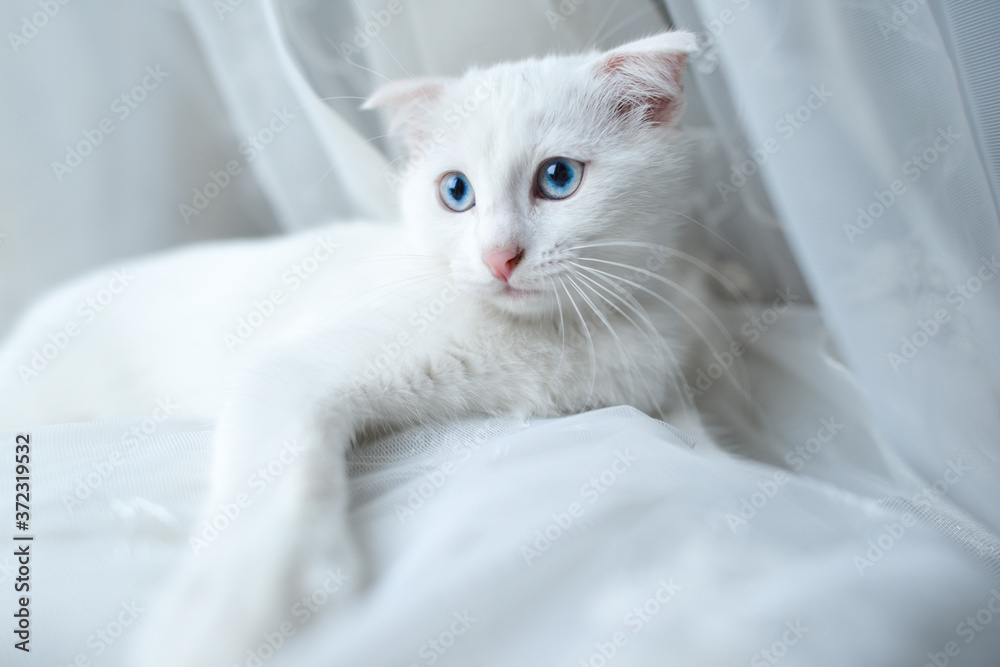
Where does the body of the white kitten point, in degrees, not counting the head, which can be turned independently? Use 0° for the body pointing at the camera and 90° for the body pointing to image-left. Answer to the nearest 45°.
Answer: approximately 315°
